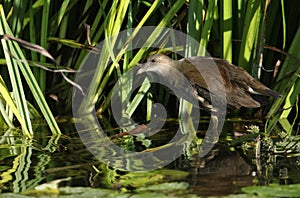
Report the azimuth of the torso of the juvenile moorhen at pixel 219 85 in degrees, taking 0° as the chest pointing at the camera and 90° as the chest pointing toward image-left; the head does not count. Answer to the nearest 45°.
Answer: approximately 90°
